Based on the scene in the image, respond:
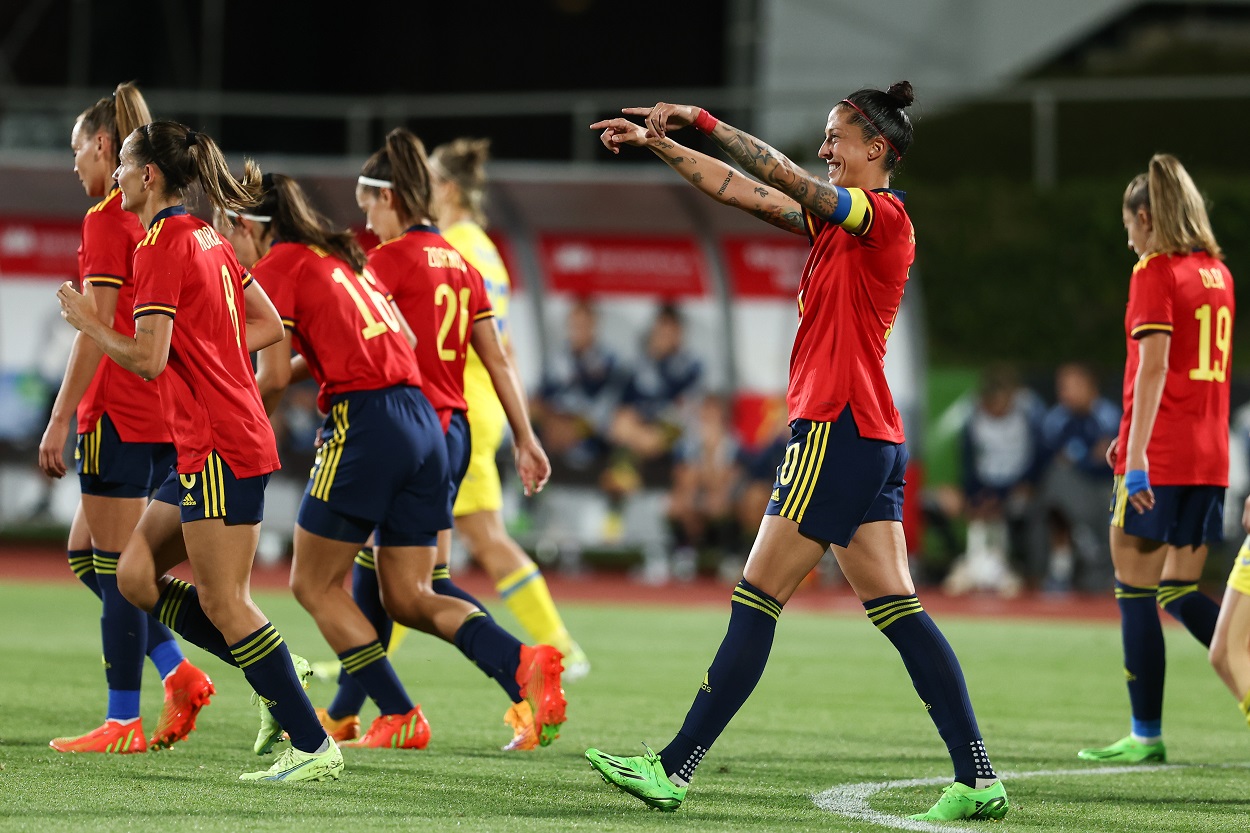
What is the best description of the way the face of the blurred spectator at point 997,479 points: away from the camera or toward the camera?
toward the camera

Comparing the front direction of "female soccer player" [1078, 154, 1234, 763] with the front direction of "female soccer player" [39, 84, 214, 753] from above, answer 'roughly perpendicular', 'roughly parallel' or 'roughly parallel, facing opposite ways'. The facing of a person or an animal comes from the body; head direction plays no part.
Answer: roughly perpendicular

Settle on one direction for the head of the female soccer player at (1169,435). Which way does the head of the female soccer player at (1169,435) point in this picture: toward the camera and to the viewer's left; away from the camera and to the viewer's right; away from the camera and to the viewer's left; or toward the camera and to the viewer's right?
away from the camera and to the viewer's left

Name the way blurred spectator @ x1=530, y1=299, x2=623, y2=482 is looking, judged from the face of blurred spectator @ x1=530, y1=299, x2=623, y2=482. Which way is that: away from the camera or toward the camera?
toward the camera

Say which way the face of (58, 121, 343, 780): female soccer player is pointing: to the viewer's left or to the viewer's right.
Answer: to the viewer's left

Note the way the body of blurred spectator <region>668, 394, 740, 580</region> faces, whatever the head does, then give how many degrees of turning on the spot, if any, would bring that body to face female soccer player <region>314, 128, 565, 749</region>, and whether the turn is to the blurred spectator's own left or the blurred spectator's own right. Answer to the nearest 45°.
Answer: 0° — they already face them

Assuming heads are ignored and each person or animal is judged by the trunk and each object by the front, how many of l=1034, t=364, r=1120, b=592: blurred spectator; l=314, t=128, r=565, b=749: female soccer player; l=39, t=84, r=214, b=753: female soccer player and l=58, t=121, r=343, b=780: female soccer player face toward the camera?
1

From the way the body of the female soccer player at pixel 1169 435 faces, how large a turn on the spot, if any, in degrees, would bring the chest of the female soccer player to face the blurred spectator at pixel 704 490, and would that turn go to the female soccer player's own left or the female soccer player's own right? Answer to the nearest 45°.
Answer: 0° — they already face them

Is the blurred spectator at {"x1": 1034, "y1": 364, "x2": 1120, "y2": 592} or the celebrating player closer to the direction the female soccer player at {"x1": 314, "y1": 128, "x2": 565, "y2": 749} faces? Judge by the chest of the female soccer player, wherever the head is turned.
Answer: the blurred spectator

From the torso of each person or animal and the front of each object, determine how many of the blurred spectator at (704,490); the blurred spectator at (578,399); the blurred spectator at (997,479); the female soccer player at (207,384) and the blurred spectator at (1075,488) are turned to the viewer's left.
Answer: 1

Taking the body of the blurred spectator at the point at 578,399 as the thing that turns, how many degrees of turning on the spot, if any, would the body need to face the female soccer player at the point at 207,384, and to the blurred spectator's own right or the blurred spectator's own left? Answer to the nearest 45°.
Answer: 0° — they already face them

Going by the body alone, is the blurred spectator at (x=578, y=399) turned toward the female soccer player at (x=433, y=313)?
yes

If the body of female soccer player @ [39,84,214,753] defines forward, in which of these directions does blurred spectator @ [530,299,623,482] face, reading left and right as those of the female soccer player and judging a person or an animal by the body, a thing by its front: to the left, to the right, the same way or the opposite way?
to the left

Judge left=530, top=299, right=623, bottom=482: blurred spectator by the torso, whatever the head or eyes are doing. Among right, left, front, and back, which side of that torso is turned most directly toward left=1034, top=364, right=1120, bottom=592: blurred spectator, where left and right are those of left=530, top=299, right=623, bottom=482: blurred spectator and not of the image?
left

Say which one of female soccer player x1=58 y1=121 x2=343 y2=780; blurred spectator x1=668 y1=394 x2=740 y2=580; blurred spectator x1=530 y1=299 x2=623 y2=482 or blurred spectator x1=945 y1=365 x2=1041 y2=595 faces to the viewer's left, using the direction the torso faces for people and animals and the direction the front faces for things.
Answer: the female soccer player

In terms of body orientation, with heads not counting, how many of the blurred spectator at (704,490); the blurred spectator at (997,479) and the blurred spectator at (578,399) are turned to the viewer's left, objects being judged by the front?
0

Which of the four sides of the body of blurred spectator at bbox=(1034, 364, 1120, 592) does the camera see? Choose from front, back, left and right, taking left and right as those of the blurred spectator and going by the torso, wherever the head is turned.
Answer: front
